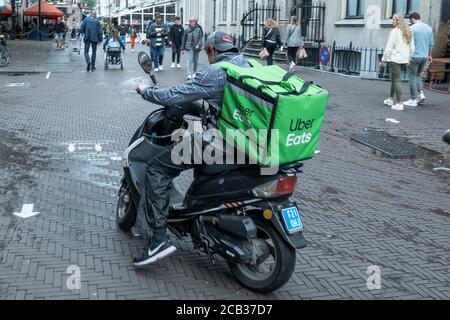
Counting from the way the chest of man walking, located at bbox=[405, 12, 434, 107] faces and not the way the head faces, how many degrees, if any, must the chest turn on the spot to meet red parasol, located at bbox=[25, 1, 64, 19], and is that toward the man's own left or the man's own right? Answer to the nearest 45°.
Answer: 0° — they already face it

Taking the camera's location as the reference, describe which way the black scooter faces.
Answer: facing away from the viewer and to the left of the viewer

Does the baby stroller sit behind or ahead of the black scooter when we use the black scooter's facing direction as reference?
ahead

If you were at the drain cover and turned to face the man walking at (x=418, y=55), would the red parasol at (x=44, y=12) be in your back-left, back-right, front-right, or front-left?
front-left

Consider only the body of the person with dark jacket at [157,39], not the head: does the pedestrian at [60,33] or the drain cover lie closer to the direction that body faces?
the drain cover

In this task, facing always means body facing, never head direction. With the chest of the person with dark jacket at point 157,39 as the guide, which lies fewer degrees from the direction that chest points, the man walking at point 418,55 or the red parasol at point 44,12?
the man walking

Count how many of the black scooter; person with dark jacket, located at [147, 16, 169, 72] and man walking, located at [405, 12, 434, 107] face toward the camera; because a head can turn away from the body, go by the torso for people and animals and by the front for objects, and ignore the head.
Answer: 1

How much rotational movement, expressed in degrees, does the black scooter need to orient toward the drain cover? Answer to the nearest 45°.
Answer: approximately 90° to its right

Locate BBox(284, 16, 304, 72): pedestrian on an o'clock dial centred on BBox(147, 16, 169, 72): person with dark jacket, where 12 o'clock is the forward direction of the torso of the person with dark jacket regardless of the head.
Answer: The pedestrian is roughly at 9 o'clock from the person with dark jacket.

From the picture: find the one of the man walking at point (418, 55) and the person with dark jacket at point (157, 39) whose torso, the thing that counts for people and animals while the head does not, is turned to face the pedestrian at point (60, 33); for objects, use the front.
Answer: the man walking

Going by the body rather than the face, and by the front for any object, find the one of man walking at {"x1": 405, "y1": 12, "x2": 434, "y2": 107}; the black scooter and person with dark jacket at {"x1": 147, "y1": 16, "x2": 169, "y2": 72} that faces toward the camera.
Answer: the person with dark jacket

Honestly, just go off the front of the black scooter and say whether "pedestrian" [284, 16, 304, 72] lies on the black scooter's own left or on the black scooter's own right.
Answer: on the black scooter's own right

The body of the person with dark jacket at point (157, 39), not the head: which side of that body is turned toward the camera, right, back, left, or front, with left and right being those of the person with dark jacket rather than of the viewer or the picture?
front

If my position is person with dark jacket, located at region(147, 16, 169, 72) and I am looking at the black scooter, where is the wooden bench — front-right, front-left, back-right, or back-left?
front-left

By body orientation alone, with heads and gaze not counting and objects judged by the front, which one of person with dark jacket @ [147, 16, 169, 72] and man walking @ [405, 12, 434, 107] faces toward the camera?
the person with dark jacket

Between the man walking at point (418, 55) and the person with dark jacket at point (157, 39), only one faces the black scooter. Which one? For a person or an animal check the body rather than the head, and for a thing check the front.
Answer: the person with dark jacket
